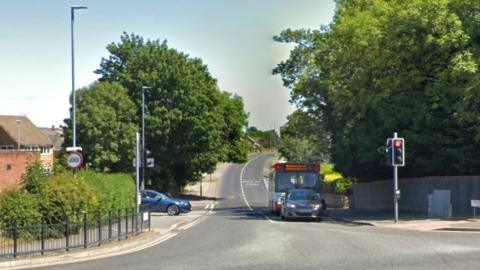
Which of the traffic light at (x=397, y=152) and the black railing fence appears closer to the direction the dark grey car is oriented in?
the black railing fence

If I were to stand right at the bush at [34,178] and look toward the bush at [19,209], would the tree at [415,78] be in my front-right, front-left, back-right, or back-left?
back-left

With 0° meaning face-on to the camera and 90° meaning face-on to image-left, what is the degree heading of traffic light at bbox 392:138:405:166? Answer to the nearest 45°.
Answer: approximately 0°

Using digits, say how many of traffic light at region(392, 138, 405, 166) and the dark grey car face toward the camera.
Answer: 2

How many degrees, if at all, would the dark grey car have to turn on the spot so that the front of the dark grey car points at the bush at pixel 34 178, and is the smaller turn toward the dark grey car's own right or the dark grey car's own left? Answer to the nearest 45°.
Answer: approximately 45° to the dark grey car's own right

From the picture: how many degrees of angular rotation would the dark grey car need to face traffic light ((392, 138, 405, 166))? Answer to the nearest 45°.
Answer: approximately 45° to its left

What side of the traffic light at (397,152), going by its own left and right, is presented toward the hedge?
right

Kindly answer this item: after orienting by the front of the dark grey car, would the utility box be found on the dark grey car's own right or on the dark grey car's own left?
on the dark grey car's own left

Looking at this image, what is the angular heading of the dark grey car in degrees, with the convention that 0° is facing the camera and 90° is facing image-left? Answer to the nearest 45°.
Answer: approximately 0°
